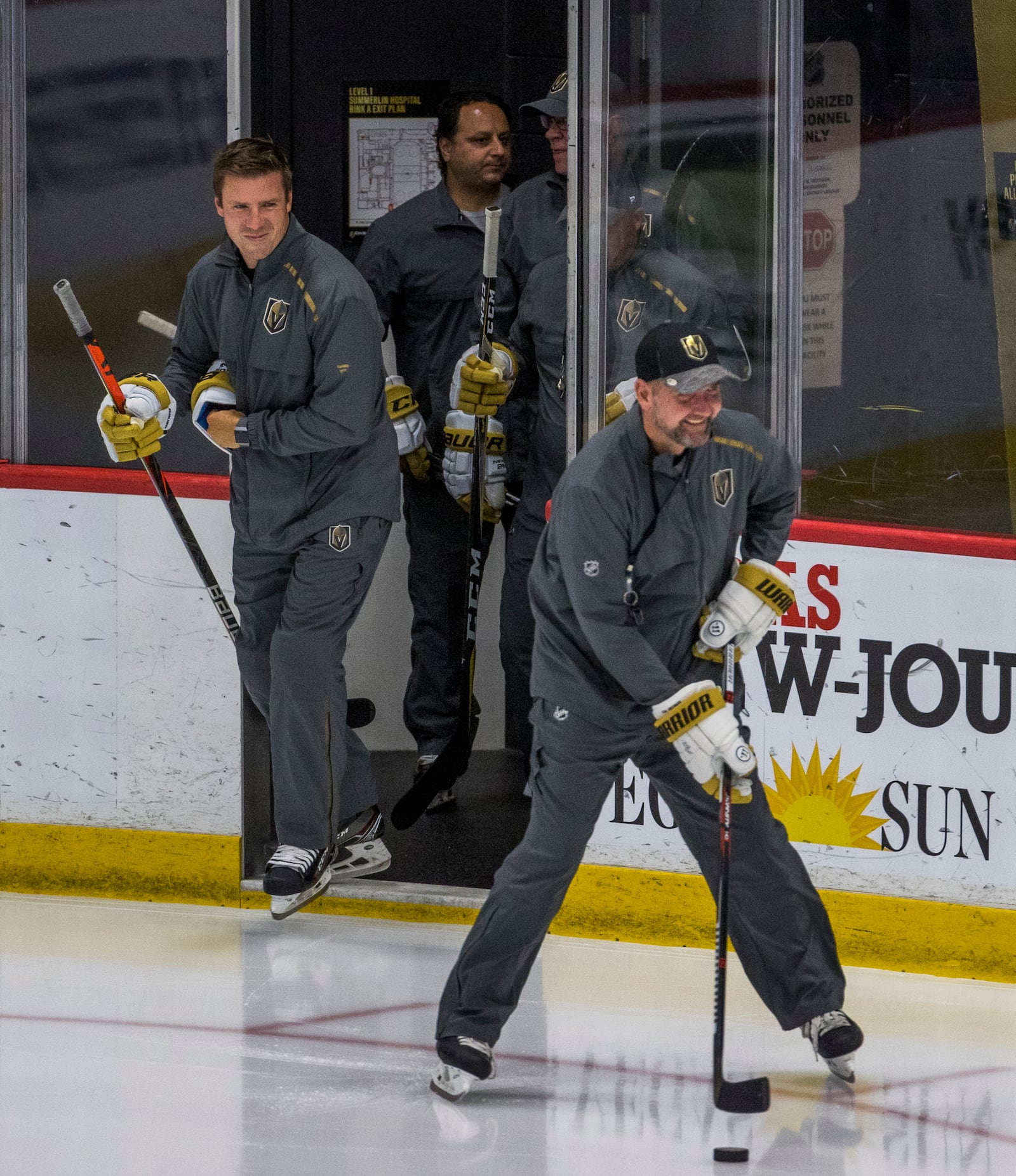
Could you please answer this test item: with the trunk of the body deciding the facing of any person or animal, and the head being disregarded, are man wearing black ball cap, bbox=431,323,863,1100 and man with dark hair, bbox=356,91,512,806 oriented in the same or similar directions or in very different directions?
same or similar directions

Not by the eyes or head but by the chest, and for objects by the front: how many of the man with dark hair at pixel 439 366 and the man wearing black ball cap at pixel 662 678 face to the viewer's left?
0

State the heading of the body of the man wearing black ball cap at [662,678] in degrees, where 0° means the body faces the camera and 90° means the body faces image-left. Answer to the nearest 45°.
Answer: approximately 315°

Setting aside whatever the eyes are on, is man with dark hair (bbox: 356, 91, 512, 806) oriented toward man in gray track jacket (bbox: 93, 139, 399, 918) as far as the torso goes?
no

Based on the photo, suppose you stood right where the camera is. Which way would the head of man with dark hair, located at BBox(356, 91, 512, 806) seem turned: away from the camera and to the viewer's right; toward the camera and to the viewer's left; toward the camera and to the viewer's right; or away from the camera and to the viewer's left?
toward the camera and to the viewer's right

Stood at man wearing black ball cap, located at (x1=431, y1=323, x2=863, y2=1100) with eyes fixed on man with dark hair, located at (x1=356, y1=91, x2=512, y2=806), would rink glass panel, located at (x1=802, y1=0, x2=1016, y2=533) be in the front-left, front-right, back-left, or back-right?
front-right

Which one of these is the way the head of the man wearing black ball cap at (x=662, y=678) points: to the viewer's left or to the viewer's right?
to the viewer's right

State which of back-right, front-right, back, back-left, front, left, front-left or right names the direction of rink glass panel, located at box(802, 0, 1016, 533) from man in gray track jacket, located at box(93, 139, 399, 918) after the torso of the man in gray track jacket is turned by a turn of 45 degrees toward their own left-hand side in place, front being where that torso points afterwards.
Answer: left

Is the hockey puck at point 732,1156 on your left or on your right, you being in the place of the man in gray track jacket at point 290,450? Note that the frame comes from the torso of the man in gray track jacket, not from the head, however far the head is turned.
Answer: on your left

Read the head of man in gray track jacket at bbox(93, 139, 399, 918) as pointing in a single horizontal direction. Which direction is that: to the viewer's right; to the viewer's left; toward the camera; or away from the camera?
toward the camera

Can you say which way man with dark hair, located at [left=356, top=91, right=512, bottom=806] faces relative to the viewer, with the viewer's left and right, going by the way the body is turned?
facing the viewer and to the right of the viewer
